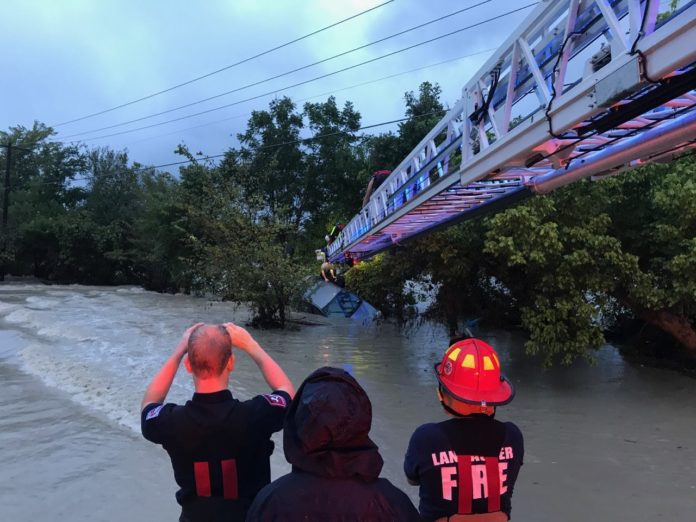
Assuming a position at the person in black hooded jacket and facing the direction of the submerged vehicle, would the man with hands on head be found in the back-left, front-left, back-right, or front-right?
front-left

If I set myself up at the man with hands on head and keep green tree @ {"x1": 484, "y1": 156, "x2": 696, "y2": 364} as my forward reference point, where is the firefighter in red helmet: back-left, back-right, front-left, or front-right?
front-right

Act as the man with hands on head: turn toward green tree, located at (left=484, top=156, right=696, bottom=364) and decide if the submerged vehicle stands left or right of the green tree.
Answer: left

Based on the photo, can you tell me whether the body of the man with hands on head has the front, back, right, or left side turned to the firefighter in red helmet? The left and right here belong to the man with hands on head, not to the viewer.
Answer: right

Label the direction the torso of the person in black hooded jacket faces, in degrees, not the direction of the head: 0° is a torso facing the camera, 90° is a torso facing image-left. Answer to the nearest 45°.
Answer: approximately 180°

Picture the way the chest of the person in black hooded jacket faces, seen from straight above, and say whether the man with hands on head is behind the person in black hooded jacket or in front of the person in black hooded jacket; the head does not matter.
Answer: in front

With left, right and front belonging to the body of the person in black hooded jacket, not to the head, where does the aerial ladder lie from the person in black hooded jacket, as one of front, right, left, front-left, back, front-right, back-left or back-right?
front-right

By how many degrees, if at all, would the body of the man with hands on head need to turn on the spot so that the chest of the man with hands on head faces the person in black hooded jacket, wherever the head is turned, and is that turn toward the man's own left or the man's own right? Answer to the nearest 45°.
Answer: approximately 135° to the man's own right

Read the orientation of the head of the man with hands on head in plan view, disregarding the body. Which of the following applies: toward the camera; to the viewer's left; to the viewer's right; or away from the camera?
away from the camera

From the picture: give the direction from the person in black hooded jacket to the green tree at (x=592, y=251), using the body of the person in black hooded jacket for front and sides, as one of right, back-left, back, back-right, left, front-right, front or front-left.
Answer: front-right

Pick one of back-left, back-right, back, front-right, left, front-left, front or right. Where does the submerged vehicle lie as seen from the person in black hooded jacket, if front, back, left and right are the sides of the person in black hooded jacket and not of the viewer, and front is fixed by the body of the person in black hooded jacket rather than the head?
front

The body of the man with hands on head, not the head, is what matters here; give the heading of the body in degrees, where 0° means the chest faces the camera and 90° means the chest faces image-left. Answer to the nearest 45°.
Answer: approximately 180°

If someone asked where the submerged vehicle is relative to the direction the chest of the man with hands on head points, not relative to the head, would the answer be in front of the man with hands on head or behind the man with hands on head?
in front

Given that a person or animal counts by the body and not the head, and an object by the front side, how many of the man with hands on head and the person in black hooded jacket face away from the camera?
2

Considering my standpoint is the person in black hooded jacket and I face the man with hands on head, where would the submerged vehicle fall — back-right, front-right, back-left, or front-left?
front-right
